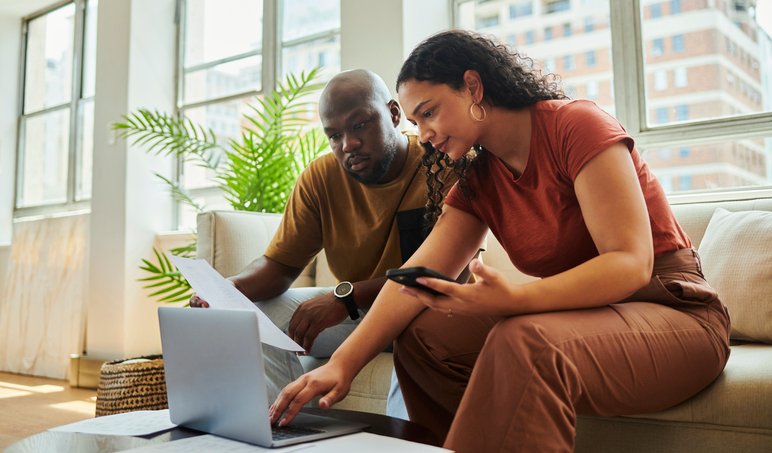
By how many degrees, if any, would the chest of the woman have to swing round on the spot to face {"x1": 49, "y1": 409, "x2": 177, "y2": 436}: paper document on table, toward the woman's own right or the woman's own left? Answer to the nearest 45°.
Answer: approximately 45° to the woman's own right

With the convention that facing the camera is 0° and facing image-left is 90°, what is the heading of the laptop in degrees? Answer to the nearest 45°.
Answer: approximately 225°

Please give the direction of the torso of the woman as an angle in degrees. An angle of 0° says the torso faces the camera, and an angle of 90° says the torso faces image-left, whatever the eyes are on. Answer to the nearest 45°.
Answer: approximately 45°

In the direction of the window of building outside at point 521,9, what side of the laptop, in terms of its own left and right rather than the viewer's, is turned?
front

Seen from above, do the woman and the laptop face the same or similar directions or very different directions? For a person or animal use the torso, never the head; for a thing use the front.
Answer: very different directions

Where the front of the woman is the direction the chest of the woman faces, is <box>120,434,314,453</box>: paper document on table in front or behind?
in front
